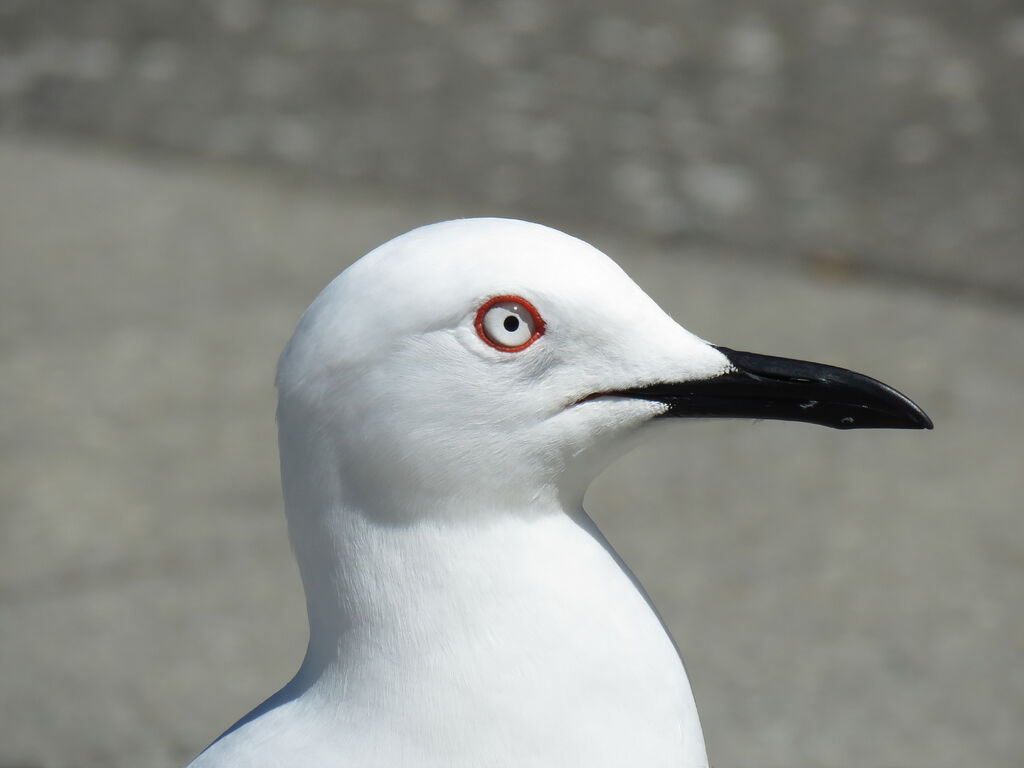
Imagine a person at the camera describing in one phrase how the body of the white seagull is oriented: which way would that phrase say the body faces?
to the viewer's right
